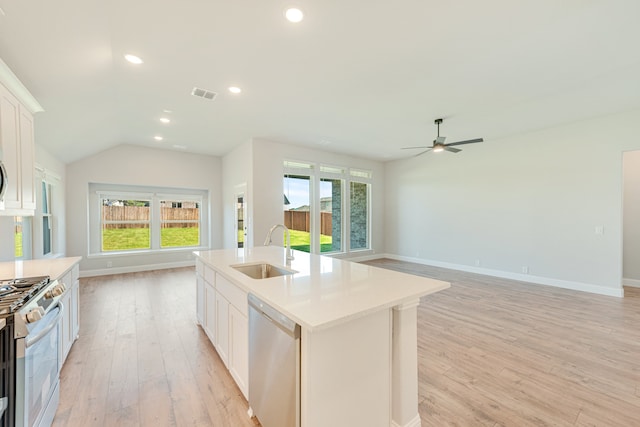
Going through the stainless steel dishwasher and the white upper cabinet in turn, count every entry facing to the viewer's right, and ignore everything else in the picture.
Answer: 1

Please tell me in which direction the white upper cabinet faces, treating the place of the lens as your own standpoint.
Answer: facing to the right of the viewer

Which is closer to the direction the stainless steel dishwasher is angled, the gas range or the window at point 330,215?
the gas range

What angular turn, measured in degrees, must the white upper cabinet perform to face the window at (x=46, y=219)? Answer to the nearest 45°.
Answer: approximately 90° to its left

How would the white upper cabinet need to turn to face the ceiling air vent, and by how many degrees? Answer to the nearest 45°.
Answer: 0° — it already faces it

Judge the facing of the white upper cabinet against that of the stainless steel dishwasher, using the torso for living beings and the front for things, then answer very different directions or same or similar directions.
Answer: very different directions

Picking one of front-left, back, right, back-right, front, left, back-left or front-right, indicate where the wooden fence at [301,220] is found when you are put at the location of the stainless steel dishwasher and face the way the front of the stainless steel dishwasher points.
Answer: back-right

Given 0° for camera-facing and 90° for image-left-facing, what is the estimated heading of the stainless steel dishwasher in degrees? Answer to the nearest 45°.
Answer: approximately 45°
